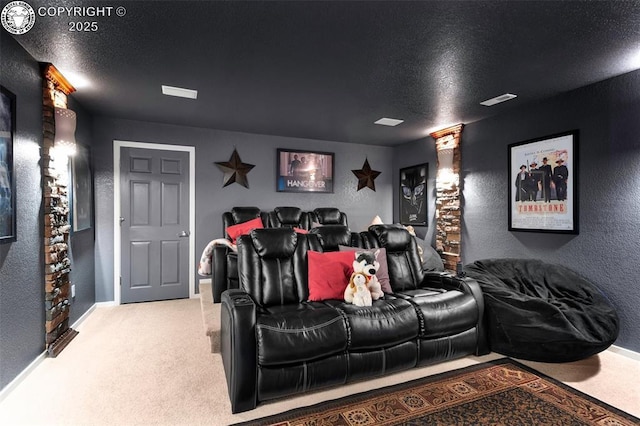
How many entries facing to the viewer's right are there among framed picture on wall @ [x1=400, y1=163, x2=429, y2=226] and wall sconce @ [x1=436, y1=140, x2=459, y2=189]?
0

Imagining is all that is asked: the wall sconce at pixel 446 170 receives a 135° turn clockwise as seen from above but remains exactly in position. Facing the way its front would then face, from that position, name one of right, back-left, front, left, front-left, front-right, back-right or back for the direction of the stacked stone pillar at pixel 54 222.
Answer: back-left

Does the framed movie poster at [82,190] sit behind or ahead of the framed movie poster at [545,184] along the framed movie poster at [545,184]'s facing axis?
ahead

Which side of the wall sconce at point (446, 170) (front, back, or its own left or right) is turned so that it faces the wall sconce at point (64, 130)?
front

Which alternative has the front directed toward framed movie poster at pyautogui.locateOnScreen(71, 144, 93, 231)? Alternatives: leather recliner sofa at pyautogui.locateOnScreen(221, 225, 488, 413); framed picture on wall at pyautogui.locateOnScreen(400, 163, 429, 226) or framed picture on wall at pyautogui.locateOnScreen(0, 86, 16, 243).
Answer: framed picture on wall at pyautogui.locateOnScreen(400, 163, 429, 226)

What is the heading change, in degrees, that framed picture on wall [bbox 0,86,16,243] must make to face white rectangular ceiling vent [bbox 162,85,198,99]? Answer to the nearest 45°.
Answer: approximately 45° to its left

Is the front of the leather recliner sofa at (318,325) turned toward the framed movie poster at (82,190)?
no

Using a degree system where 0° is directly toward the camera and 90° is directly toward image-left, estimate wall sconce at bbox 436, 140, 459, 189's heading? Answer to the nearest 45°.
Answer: approximately 45°

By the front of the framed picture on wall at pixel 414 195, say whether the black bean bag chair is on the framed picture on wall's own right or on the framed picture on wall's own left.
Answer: on the framed picture on wall's own left

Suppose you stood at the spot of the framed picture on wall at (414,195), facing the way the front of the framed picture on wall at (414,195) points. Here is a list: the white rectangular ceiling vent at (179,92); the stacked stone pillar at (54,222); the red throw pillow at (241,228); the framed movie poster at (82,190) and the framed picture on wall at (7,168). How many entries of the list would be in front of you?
5

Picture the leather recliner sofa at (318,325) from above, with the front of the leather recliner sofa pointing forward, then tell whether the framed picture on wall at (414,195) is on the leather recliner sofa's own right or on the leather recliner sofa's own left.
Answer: on the leather recliner sofa's own left

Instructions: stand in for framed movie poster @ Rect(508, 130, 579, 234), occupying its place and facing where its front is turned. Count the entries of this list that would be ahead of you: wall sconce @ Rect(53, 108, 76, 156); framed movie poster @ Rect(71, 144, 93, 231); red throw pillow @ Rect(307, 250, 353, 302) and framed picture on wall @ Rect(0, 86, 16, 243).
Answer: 4

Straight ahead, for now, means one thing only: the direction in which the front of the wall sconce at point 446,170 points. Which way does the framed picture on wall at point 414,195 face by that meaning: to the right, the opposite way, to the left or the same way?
the same way

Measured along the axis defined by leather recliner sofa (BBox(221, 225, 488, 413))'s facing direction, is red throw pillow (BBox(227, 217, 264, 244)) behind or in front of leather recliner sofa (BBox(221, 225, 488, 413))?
behind

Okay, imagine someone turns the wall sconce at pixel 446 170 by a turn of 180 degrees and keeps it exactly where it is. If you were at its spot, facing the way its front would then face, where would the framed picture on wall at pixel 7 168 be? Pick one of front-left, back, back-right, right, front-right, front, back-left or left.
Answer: back

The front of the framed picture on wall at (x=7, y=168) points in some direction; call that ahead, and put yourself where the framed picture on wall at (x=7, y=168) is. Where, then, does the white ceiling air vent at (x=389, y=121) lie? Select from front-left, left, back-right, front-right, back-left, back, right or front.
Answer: front-left

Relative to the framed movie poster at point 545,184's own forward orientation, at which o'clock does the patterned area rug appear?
The patterned area rug is roughly at 11 o'clock from the framed movie poster.

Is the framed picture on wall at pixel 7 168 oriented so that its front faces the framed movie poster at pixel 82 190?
no

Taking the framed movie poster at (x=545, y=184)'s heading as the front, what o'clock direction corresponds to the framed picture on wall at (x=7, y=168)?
The framed picture on wall is roughly at 12 o'clock from the framed movie poster.
